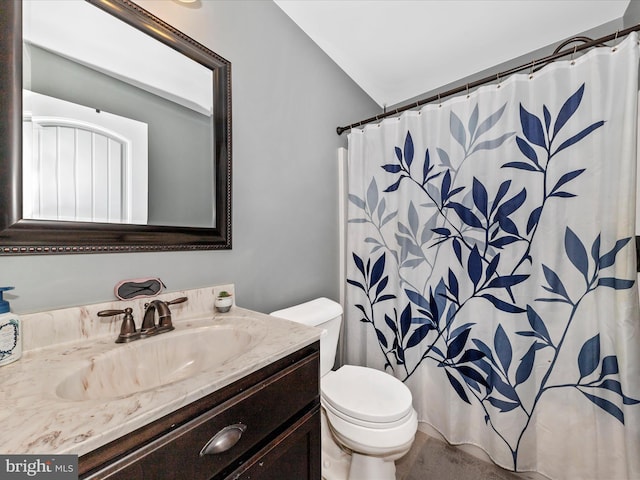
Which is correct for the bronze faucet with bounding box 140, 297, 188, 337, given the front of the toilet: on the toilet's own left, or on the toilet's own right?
on the toilet's own right

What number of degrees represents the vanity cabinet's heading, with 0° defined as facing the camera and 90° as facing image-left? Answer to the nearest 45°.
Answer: approximately 315°

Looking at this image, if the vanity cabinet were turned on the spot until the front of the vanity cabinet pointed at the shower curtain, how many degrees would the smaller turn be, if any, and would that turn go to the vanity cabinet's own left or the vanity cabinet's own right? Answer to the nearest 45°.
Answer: approximately 45° to the vanity cabinet's own left

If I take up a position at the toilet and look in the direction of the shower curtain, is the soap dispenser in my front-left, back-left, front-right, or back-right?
back-right

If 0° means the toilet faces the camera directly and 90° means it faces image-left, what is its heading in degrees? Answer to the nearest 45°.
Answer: approximately 315°

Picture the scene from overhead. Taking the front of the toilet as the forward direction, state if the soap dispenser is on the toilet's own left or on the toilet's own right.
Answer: on the toilet's own right
